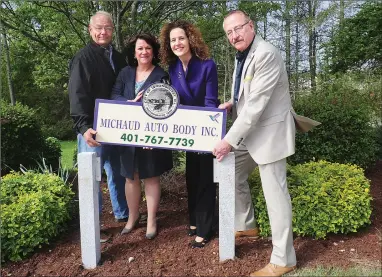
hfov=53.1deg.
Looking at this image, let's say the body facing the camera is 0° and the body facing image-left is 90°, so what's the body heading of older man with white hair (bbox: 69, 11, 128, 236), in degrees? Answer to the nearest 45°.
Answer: approximately 315°

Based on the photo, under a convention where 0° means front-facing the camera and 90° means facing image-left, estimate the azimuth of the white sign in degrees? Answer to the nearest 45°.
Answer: approximately 0°

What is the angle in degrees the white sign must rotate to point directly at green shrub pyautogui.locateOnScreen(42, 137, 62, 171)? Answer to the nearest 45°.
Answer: approximately 135° to its right

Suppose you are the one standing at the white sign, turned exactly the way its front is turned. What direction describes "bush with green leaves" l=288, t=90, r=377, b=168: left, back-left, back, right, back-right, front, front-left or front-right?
back-left

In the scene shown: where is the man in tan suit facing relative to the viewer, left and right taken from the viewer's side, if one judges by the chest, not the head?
facing the viewer and to the left of the viewer

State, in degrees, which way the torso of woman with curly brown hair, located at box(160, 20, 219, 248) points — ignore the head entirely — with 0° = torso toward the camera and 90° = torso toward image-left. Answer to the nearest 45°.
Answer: approximately 45°
